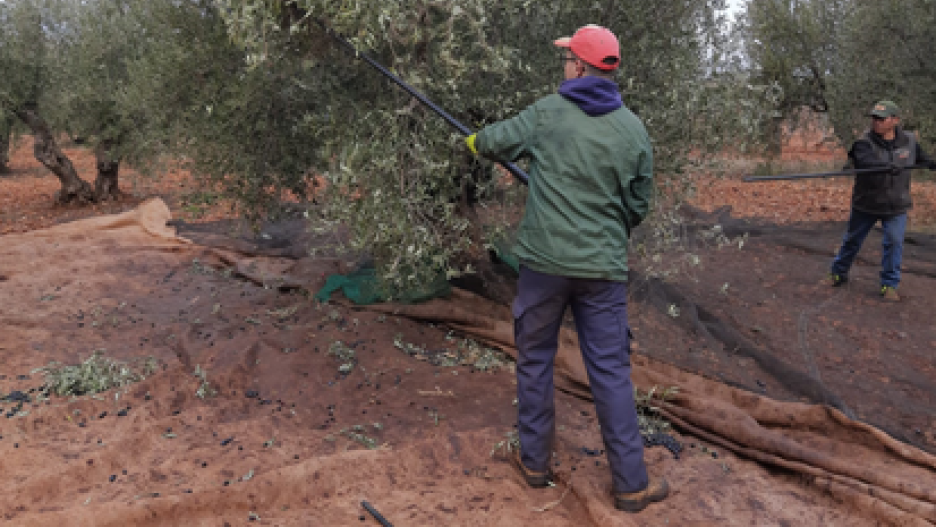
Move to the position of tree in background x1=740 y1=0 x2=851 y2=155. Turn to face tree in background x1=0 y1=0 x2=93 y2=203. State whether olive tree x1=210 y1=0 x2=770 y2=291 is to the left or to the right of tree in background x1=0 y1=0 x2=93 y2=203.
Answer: left

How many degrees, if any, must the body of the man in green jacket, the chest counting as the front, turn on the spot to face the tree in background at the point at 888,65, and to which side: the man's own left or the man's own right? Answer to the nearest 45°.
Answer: approximately 45° to the man's own right

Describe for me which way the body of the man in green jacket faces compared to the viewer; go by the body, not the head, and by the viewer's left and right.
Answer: facing away from the viewer

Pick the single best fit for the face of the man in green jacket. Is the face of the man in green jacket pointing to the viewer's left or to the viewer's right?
to the viewer's left

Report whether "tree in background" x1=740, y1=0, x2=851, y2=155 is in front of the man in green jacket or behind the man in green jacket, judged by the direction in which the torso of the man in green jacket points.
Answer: in front

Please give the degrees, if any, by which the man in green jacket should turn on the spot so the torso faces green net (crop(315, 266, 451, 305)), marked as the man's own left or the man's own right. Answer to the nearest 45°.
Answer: approximately 45° to the man's own left

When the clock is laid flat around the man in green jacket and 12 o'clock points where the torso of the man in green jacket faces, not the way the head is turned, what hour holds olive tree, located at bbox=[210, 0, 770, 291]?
The olive tree is roughly at 11 o'clock from the man in green jacket.

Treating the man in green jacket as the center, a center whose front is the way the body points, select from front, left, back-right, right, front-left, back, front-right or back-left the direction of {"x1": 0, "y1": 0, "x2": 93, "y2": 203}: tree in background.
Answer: front-left
